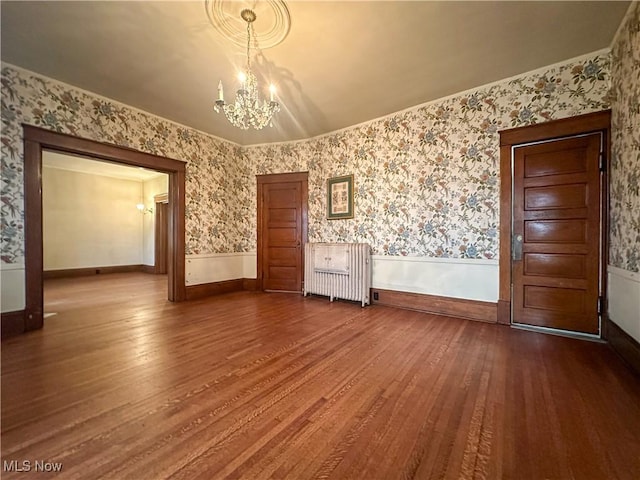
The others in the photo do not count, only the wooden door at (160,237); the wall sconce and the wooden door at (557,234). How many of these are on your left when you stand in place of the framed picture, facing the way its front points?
1

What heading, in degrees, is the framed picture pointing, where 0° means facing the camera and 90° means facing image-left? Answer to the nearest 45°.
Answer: approximately 45°

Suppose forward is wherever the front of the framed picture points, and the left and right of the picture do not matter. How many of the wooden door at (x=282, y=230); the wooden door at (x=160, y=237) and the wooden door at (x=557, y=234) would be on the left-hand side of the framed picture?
1

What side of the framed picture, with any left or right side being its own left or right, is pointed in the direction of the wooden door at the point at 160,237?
right

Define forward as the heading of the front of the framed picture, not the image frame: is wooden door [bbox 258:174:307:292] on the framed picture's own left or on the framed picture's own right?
on the framed picture's own right

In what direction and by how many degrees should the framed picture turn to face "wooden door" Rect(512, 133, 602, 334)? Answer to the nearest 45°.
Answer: approximately 90° to its left
